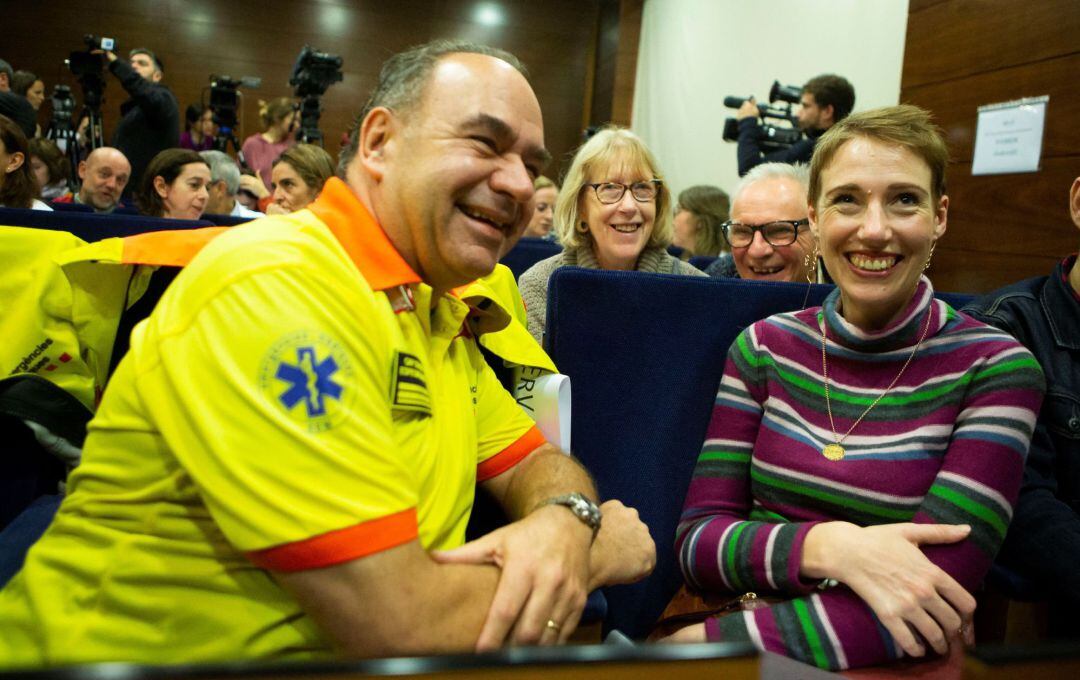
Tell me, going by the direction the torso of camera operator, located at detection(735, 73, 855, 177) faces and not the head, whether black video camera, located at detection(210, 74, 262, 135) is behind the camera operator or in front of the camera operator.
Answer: in front

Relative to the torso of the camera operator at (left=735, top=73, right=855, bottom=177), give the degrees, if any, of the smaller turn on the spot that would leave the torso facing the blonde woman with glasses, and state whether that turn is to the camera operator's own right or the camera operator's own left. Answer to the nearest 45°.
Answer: approximately 90° to the camera operator's own left

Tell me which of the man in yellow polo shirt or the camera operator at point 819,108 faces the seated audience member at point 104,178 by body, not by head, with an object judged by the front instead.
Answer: the camera operator

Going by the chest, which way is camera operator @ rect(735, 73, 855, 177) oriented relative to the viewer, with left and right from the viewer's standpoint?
facing to the left of the viewer

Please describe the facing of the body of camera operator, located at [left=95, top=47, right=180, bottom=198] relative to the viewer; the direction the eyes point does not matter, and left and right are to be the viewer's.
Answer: facing to the left of the viewer

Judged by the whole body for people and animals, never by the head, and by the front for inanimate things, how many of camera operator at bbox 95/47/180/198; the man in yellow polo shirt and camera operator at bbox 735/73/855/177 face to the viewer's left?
2

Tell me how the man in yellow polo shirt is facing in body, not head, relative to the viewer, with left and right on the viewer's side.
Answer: facing the viewer and to the right of the viewer

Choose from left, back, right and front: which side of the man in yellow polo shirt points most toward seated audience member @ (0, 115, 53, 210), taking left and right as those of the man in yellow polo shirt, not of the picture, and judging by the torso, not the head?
back

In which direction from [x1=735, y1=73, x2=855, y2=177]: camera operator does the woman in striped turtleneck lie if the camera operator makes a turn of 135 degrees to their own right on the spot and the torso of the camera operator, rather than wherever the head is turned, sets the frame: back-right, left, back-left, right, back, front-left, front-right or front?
back-right

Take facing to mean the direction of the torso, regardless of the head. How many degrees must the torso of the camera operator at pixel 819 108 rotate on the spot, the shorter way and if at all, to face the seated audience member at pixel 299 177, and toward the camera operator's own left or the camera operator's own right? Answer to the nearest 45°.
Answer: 0° — they already face them

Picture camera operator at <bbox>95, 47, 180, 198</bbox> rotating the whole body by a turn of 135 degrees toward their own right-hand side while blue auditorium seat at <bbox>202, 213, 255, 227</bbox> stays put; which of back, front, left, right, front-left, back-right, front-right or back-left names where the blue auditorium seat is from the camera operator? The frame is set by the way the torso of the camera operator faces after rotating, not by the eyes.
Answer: back-right

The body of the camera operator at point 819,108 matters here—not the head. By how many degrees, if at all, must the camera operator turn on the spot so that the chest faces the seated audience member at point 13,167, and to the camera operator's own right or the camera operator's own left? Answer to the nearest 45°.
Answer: approximately 45° to the camera operator's own left

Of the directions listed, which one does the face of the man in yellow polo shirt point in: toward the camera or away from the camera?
toward the camera

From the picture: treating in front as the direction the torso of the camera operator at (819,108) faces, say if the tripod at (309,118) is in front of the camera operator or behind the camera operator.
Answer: in front

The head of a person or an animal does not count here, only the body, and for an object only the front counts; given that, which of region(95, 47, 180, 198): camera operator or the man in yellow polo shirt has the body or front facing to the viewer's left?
the camera operator

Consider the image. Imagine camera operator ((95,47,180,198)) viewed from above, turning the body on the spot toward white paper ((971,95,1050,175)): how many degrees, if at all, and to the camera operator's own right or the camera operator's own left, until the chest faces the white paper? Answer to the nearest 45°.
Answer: approximately 135° to the camera operator's own left

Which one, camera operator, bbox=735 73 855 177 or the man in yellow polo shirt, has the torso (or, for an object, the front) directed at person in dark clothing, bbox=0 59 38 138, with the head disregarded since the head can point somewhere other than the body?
camera operator, bbox=735 73 855 177
